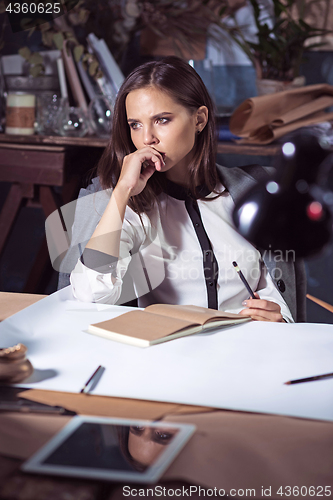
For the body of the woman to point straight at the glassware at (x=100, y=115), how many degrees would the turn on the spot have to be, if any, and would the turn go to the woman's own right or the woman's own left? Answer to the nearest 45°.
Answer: approximately 180°

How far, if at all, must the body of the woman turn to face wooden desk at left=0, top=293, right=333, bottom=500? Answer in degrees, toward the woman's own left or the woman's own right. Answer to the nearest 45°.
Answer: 0° — they already face it

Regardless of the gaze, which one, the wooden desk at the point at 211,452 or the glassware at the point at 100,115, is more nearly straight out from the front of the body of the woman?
the wooden desk

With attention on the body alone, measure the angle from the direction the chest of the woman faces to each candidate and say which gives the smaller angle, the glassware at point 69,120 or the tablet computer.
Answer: the tablet computer

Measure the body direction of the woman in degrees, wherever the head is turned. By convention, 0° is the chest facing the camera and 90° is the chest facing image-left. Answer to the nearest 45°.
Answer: approximately 0°

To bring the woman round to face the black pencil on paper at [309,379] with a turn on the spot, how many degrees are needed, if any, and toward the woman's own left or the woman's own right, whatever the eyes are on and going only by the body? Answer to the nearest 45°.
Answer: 0° — they already face it

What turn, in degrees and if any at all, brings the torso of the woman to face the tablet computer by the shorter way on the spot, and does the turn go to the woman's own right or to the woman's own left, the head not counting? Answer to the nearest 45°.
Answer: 0° — they already face it

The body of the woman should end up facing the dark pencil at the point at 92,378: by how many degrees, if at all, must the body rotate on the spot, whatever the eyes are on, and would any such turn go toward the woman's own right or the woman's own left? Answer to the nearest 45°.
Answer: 0° — they already face it

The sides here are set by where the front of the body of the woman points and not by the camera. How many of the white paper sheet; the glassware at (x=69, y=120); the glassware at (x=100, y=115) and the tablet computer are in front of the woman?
2
